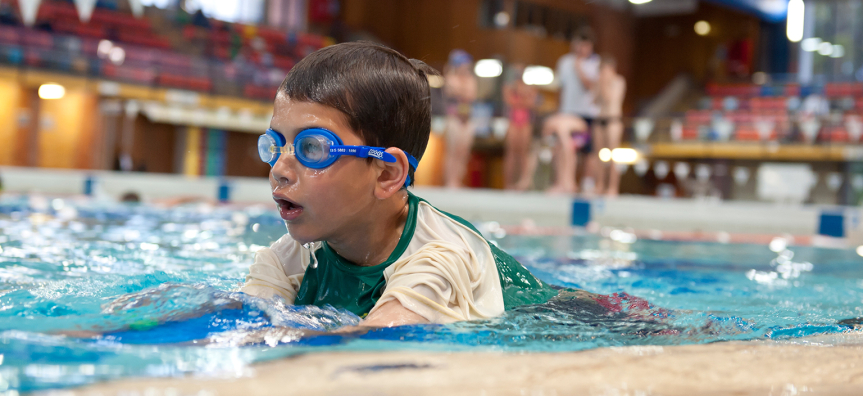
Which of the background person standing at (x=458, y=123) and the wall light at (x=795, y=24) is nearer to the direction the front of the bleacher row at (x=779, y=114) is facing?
the background person standing

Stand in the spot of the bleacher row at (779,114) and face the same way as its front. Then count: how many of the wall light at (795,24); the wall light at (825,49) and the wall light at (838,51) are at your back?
3

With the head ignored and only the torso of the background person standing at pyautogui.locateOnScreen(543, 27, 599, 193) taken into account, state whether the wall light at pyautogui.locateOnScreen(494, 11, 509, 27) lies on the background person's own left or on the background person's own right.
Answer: on the background person's own right

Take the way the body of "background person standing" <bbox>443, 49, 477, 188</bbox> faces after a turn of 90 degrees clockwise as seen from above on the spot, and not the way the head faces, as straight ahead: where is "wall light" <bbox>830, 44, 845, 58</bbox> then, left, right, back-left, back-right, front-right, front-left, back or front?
back-right

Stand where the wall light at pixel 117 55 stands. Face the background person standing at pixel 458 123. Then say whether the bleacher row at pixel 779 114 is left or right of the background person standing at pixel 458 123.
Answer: left

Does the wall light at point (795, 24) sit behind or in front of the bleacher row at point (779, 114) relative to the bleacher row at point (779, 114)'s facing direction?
behind

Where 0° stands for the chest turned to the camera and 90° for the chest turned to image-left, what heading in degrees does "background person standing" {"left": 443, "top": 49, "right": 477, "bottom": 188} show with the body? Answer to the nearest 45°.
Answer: approximately 0°

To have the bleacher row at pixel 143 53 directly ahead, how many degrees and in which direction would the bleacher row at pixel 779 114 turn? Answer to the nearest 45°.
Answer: approximately 45° to its right

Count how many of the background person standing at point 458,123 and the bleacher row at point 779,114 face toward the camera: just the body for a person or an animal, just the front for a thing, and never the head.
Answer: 2

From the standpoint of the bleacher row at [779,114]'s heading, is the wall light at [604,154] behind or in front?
in front

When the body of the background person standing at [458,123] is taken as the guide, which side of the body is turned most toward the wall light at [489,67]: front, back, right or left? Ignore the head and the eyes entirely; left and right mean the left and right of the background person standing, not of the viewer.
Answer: back

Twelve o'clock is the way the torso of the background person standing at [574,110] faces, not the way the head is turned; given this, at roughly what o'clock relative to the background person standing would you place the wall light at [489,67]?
The wall light is roughly at 4 o'clock from the background person standing.
